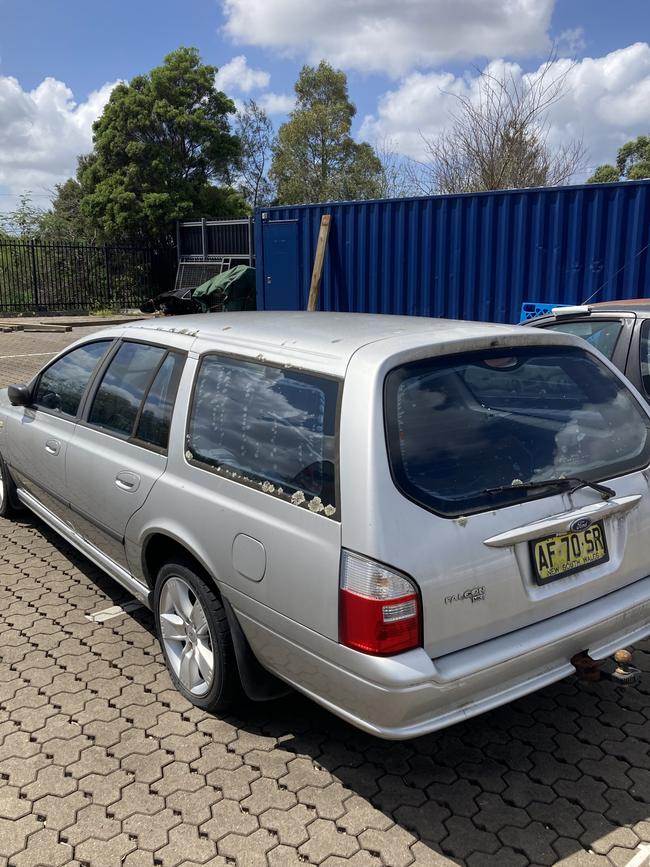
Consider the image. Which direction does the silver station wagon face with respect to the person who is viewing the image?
facing away from the viewer and to the left of the viewer

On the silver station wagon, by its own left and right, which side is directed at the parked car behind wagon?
right

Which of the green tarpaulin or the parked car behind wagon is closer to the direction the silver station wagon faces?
the green tarpaulin

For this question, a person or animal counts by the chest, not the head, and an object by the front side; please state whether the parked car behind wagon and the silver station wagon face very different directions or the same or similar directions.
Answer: same or similar directions

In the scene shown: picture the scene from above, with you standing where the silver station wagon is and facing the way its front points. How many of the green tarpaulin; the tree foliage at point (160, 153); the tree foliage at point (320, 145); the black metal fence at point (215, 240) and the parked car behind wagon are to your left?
0

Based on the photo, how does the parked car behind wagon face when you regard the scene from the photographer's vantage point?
facing to the left of the viewer

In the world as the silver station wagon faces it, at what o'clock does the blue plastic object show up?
The blue plastic object is roughly at 2 o'clock from the silver station wagon.

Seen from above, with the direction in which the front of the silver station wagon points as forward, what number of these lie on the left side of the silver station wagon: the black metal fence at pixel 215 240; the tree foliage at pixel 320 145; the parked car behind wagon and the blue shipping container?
0

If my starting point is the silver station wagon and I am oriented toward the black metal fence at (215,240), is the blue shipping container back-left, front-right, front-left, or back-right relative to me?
front-right

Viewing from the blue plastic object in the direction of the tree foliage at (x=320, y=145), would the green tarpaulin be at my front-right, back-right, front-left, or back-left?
front-left

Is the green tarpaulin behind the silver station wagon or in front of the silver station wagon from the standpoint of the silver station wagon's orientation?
in front

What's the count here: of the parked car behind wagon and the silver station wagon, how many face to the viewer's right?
0

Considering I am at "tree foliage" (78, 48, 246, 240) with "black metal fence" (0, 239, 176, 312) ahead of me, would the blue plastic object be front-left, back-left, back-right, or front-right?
front-left

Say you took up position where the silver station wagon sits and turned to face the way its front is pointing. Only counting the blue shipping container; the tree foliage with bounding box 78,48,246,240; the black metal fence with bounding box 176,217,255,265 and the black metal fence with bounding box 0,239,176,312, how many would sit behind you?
0
